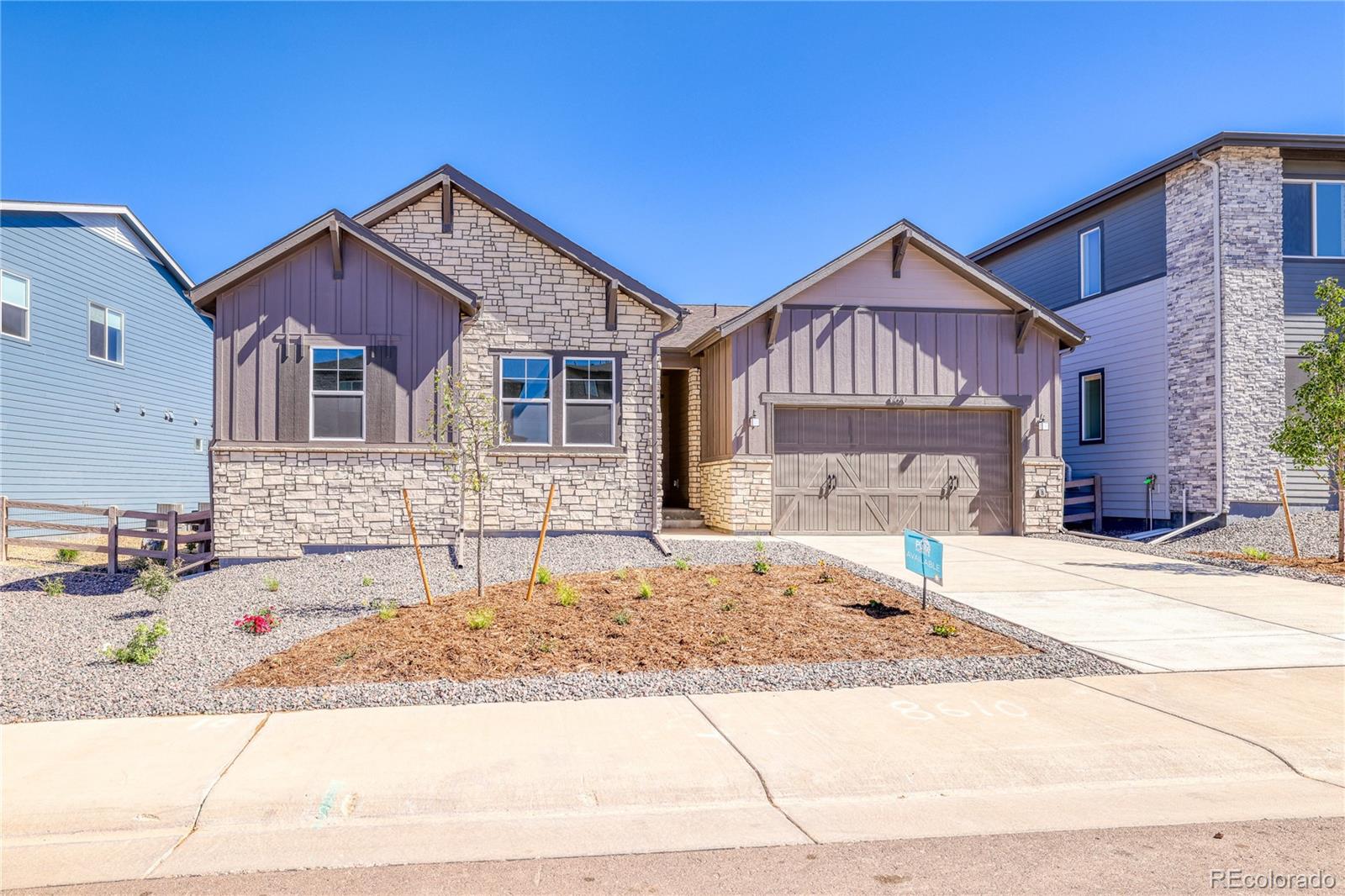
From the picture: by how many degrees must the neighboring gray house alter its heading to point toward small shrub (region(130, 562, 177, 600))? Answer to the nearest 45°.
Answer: approximately 90° to its right

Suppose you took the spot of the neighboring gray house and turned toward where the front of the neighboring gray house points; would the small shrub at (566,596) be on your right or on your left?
on your right

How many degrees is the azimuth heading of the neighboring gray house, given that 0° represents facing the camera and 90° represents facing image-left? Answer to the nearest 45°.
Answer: approximately 315°

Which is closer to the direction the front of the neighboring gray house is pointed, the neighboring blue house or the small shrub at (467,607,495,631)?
the small shrub

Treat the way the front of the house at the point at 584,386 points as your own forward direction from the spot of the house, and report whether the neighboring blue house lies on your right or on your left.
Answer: on your right

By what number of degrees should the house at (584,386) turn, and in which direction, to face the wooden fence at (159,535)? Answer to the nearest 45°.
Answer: approximately 90° to its right

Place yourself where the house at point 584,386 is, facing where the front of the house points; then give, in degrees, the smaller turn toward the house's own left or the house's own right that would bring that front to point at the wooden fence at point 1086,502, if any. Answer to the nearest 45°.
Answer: approximately 90° to the house's own left

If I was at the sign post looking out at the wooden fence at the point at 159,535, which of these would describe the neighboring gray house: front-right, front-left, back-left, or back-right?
back-right

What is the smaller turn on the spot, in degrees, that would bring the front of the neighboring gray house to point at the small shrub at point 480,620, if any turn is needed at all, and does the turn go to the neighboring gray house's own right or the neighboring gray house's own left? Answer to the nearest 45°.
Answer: approximately 90° to the neighboring gray house's own right

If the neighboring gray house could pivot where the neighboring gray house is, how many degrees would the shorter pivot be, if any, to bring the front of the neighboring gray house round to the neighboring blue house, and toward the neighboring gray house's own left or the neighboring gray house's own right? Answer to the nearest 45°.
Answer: approximately 90° to the neighboring gray house's own right
